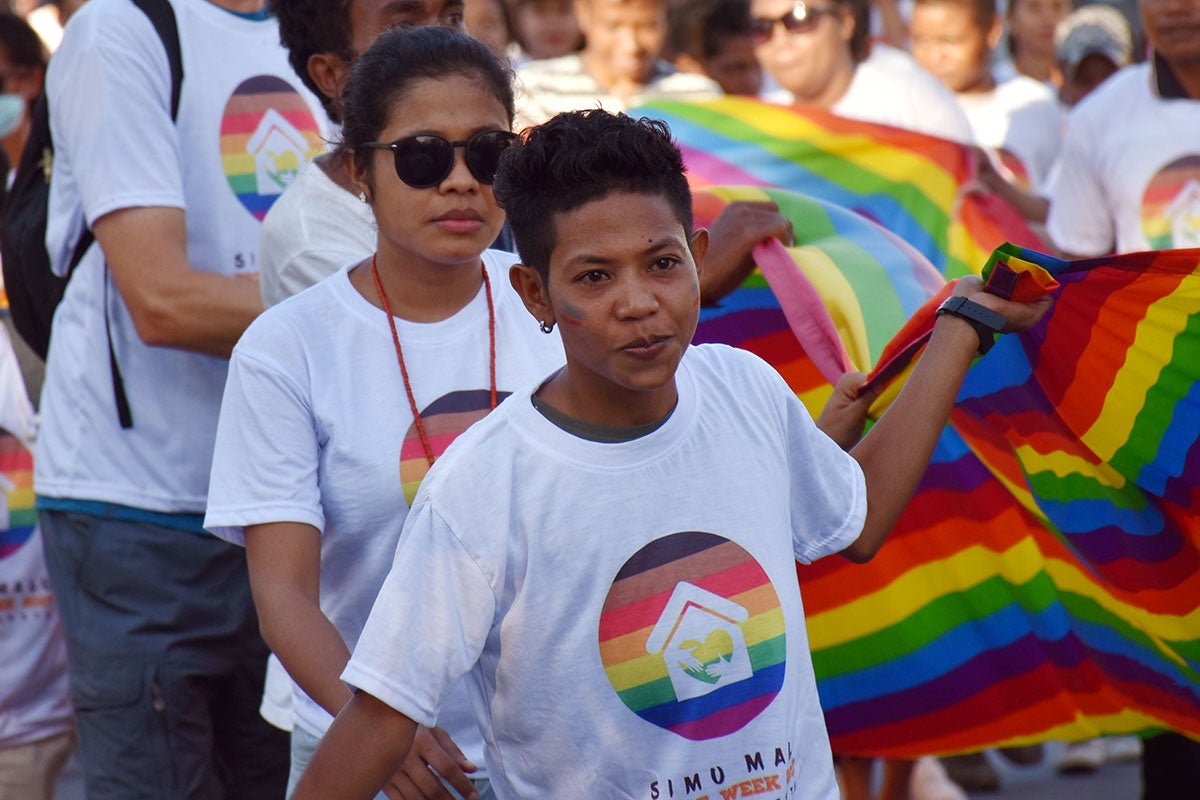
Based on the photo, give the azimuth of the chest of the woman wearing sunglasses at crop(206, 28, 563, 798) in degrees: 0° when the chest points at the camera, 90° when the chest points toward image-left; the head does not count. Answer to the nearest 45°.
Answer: approximately 315°

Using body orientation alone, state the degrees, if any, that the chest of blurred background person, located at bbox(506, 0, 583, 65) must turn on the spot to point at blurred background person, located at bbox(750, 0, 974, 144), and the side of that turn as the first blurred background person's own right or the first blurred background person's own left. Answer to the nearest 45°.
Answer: approximately 45° to the first blurred background person's own left

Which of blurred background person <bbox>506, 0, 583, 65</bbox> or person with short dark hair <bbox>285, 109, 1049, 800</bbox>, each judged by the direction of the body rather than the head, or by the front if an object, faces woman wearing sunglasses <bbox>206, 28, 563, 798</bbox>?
the blurred background person

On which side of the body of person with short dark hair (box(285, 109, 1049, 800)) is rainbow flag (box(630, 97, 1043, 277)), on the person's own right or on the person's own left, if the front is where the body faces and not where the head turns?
on the person's own left

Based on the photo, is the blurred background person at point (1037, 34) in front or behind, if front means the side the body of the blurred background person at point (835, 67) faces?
behind

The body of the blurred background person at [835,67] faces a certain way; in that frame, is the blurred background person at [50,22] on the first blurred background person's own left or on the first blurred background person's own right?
on the first blurred background person's own right

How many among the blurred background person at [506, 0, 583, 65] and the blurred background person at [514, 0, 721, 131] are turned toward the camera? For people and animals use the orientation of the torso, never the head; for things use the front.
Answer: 2

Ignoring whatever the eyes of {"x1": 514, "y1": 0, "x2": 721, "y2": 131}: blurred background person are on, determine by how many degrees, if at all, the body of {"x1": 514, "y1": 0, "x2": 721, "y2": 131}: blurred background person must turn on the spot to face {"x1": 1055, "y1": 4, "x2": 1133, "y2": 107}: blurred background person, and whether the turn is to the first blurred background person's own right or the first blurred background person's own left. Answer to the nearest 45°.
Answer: approximately 135° to the first blurred background person's own left

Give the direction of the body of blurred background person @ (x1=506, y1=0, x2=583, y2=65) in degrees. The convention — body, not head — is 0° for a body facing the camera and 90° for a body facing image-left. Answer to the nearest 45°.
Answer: approximately 0°
